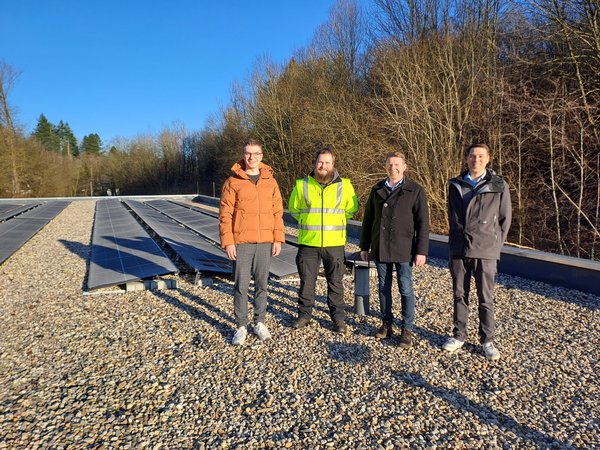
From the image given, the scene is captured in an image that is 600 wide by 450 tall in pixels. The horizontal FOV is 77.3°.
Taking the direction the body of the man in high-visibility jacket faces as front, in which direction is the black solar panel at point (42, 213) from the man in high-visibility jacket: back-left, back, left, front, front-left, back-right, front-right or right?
back-right

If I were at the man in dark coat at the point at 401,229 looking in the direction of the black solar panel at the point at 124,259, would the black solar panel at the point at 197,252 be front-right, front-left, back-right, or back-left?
front-right

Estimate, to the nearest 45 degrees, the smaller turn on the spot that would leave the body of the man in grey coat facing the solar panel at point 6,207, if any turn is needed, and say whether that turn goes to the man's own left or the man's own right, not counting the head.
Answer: approximately 90° to the man's own right

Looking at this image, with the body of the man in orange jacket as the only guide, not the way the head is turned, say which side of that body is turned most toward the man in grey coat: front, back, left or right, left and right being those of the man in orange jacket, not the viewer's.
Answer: left

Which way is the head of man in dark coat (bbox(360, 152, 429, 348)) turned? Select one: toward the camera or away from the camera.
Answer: toward the camera

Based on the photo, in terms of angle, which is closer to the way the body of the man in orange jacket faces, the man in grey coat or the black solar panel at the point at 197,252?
the man in grey coat

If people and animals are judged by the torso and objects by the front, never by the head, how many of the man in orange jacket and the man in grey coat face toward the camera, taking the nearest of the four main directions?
2

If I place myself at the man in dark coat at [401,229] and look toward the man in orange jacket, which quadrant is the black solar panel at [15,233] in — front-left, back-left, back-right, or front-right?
front-right

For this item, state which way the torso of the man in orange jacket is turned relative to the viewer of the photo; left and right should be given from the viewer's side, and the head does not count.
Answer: facing the viewer

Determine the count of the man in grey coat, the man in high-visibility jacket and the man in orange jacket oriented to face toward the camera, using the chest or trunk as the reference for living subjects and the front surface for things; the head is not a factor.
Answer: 3

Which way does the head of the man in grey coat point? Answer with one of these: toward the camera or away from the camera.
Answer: toward the camera

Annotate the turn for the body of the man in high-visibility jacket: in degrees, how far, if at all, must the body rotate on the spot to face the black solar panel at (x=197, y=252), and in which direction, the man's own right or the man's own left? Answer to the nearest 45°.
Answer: approximately 135° to the man's own right

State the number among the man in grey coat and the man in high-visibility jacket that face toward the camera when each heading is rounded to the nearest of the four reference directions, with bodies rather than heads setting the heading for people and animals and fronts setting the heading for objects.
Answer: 2

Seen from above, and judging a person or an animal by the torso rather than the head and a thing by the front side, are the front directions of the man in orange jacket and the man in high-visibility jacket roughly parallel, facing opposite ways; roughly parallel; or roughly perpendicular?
roughly parallel
